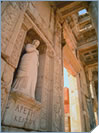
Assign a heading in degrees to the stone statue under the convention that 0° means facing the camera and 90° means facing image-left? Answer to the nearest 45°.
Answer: approximately 315°

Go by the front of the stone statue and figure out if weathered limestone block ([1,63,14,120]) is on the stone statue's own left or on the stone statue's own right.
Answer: on the stone statue's own right

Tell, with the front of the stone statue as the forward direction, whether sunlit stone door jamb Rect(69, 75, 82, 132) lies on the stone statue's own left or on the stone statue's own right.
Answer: on the stone statue's own left
